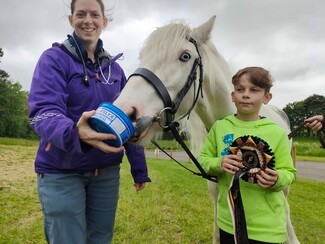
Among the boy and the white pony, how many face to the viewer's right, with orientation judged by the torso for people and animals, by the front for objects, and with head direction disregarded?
0

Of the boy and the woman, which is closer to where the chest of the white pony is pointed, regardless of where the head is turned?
the woman

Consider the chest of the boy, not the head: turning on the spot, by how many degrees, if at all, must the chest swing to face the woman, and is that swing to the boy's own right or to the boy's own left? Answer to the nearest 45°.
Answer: approximately 90° to the boy's own right

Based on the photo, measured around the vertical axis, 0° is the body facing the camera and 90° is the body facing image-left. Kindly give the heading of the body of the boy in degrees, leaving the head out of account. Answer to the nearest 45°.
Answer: approximately 0°

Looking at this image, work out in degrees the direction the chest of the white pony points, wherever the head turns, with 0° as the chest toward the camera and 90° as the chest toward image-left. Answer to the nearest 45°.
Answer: approximately 45°

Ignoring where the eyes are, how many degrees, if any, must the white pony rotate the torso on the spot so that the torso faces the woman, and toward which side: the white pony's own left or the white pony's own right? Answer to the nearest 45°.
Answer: approximately 45° to the white pony's own right
